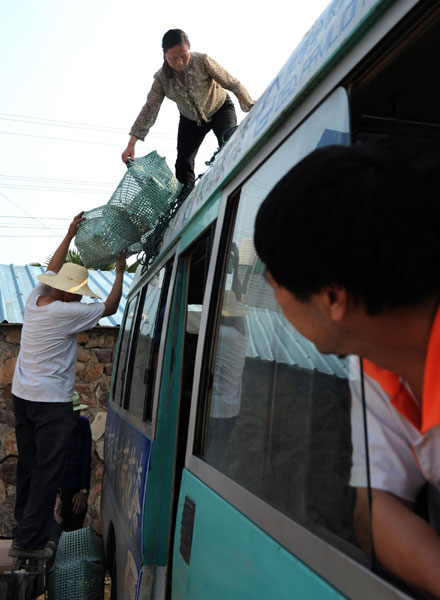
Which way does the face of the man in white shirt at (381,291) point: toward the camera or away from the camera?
away from the camera

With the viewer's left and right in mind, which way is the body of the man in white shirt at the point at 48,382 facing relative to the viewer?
facing away from the viewer and to the right of the viewer
